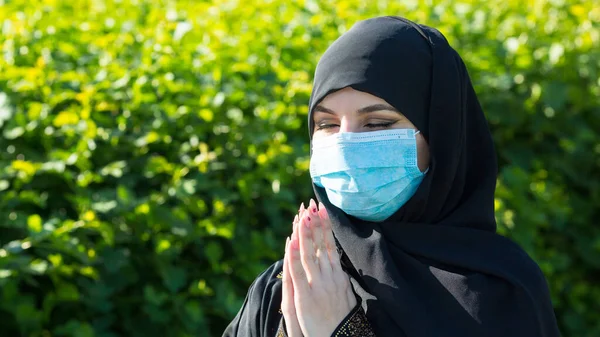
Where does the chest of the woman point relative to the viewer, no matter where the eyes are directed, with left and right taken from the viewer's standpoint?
facing the viewer and to the left of the viewer

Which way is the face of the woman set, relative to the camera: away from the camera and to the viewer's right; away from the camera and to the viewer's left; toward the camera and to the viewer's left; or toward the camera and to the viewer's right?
toward the camera and to the viewer's left
